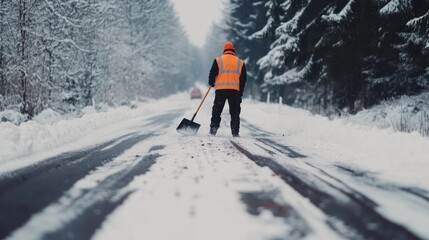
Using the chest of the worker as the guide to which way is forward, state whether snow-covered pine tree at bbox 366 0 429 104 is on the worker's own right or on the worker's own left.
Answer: on the worker's own right

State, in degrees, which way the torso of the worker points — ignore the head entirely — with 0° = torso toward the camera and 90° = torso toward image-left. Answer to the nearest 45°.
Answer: approximately 180°

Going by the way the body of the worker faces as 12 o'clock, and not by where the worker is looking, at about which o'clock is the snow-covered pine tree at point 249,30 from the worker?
The snow-covered pine tree is roughly at 12 o'clock from the worker.
